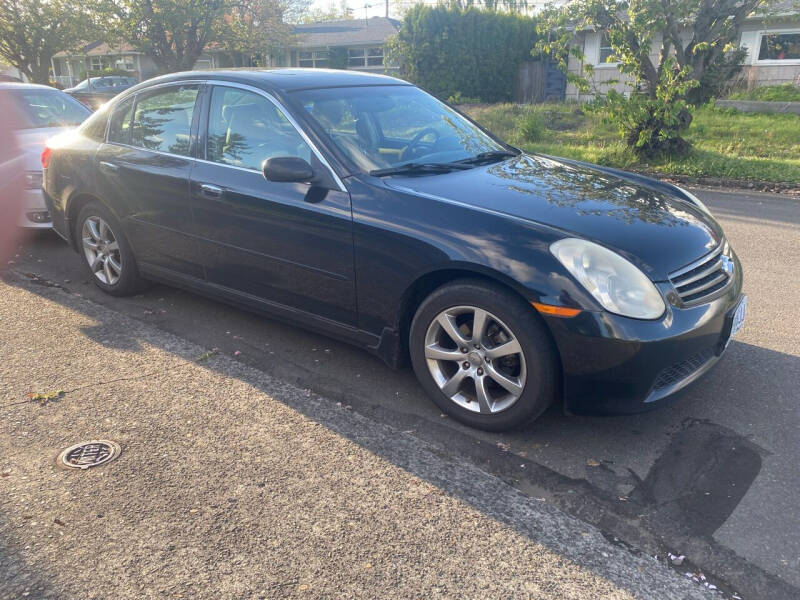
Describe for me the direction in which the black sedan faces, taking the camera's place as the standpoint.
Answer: facing the viewer and to the right of the viewer

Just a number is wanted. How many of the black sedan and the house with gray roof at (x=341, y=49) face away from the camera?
0

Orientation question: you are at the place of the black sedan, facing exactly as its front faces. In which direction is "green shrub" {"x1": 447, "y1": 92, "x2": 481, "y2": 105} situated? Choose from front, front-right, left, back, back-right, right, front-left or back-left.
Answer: back-left

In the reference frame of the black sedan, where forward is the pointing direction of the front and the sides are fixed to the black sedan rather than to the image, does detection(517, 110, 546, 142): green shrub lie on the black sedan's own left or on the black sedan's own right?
on the black sedan's own left

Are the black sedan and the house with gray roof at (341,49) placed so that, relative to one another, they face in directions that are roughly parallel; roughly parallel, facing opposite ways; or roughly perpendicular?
roughly perpendicular

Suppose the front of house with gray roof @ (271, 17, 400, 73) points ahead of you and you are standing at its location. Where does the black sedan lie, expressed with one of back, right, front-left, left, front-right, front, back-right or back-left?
front-left

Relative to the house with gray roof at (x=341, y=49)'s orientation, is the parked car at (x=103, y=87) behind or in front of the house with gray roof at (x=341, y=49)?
in front

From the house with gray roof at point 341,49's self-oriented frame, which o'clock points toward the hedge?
The hedge is roughly at 10 o'clock from the house with gray roof.

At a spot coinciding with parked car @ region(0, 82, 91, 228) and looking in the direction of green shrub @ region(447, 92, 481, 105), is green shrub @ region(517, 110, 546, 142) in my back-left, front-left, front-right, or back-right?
front-right

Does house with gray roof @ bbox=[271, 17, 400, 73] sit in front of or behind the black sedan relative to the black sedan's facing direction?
behind

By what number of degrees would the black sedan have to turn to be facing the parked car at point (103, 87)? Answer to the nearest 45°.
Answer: approximately 180°

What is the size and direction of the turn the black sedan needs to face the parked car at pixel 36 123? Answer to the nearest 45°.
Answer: approximately 180°

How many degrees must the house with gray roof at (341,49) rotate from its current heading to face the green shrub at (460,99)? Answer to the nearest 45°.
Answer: approximately 45° to its left

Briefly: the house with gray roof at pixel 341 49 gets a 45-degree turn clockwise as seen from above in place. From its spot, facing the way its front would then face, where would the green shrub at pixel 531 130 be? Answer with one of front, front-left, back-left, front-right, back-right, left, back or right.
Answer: left

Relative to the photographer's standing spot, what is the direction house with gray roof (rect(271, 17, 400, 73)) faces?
facing the viewer and to the left of the viewer
